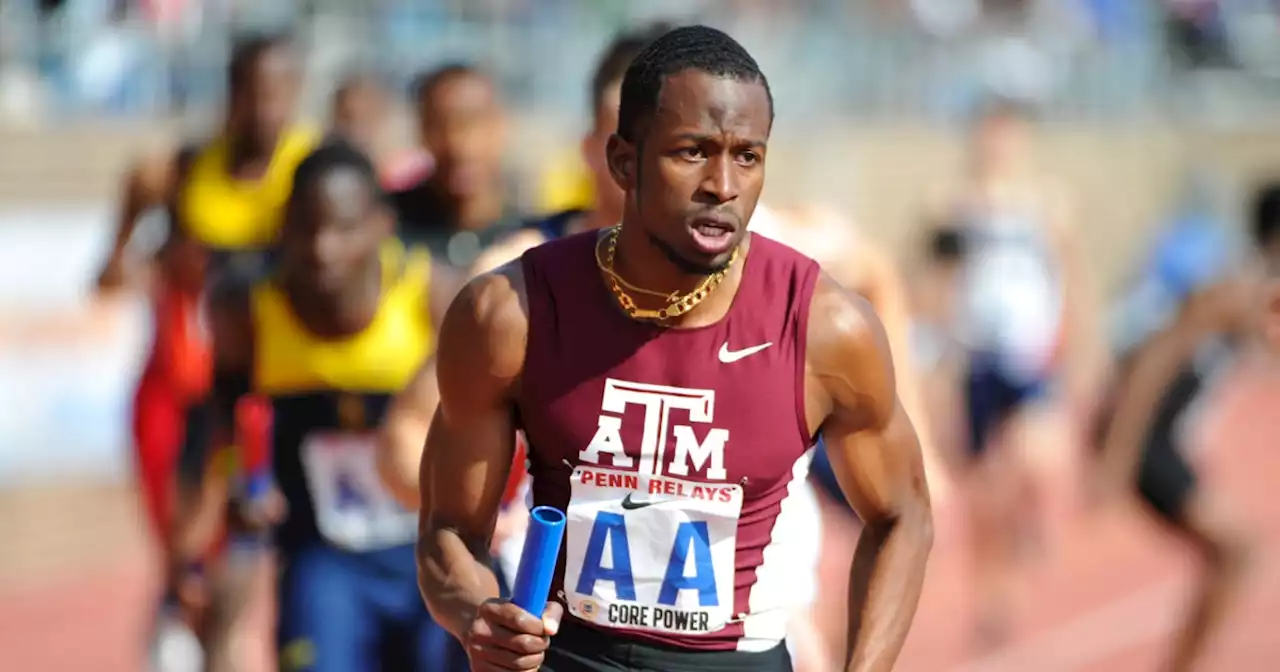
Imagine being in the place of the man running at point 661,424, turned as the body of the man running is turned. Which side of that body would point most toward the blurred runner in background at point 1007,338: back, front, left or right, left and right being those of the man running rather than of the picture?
back

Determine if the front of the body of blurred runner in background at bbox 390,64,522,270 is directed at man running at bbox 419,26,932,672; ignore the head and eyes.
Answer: yes

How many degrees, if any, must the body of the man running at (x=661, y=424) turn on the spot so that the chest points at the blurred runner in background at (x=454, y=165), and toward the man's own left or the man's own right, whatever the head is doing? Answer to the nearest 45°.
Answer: approximately 180°

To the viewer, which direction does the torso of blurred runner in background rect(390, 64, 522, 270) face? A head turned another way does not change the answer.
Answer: toward the camera

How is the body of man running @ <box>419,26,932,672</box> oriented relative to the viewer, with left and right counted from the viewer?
facing the viewer

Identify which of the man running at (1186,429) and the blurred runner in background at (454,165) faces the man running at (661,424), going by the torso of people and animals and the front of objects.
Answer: the blurred runner in background

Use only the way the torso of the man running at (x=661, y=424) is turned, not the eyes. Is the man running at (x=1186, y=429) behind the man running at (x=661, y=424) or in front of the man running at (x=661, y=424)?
behind

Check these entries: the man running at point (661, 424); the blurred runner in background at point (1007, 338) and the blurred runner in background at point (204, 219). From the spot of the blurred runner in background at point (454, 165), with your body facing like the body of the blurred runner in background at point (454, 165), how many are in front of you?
1

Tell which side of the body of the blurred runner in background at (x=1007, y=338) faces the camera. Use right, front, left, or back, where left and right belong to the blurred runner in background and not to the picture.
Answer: front
